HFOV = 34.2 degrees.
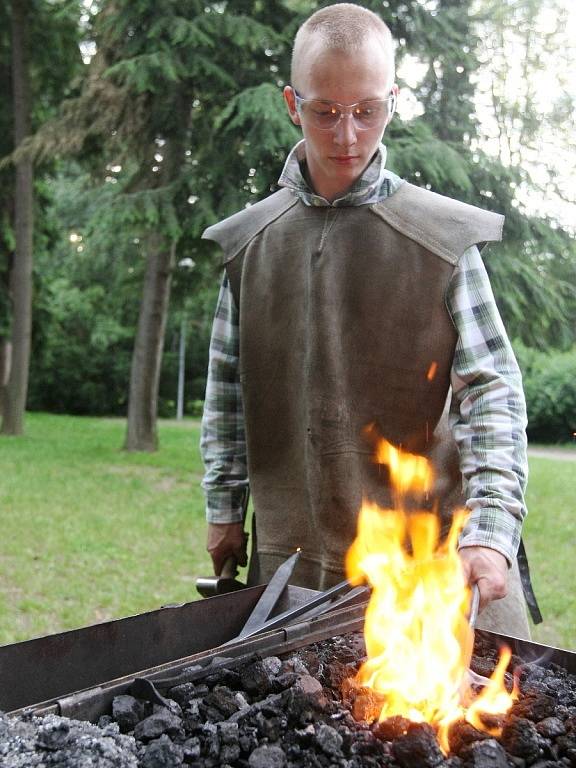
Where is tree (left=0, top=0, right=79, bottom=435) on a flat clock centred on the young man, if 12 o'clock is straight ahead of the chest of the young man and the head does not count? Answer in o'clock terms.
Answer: The tree is roughly at 5 o'clock from the young man.

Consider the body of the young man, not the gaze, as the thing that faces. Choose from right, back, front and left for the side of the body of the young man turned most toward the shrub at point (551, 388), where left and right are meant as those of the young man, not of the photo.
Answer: back

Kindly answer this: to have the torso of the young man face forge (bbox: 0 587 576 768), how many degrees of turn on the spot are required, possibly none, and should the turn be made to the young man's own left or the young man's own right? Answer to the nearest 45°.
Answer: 0° — they already face it

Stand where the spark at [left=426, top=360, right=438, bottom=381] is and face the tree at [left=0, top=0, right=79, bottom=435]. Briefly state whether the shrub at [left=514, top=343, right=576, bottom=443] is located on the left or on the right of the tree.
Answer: right

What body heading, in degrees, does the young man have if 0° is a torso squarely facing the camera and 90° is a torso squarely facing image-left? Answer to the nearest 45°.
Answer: approximately 0°
